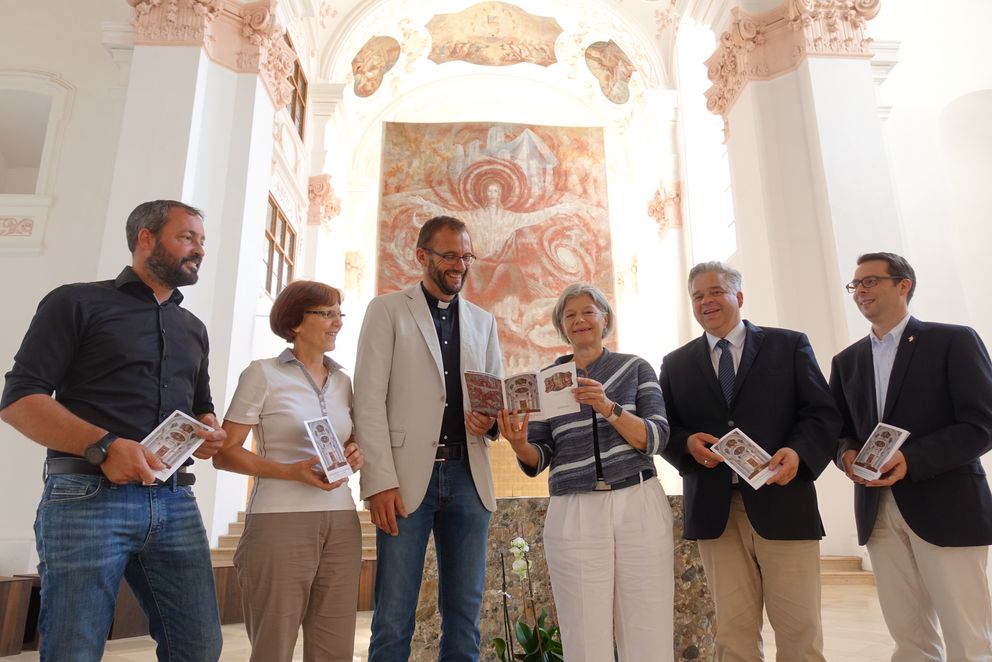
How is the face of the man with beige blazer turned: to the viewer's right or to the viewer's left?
to the viewer's right

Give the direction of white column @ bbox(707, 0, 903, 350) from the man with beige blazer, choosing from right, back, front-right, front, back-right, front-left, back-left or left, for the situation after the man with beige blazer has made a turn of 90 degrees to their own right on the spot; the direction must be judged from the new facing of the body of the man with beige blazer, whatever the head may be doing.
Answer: back

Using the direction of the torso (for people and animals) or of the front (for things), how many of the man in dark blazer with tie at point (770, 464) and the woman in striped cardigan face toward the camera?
2

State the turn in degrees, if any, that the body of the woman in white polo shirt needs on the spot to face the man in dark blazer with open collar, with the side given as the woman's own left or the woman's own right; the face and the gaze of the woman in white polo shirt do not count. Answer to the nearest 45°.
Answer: approximately 45° to the woman's own left

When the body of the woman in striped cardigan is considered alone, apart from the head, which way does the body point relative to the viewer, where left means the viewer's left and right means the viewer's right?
facing the viewer

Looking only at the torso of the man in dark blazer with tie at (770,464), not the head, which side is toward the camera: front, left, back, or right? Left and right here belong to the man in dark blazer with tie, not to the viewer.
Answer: front

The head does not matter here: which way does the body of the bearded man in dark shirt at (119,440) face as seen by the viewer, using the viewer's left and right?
facing the viewer and to the right of the viewer

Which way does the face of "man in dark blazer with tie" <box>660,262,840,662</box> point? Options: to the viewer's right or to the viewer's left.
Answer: to the viewer's left

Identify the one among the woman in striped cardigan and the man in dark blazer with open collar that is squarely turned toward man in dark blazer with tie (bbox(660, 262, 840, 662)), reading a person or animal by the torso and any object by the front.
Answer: the man in dark blazer with open collar

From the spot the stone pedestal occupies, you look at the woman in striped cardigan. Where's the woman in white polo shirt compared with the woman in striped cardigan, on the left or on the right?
right

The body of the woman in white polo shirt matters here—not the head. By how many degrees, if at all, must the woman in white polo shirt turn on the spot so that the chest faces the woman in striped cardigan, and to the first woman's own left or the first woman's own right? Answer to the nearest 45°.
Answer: approximately 45° to the first woman's own left
